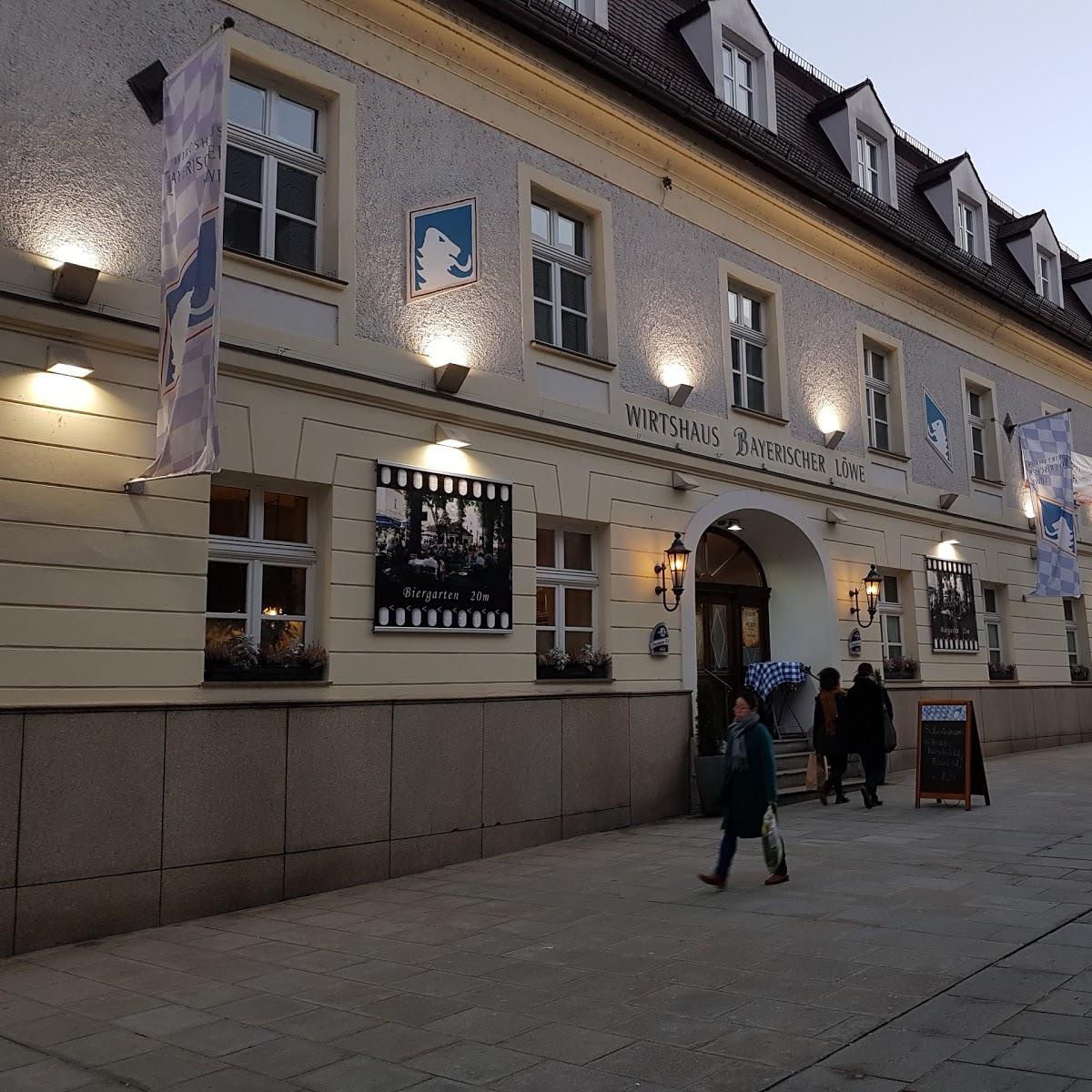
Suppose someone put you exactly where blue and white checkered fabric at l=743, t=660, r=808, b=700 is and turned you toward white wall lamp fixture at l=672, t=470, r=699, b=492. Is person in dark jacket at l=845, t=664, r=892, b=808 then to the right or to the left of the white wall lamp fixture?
left

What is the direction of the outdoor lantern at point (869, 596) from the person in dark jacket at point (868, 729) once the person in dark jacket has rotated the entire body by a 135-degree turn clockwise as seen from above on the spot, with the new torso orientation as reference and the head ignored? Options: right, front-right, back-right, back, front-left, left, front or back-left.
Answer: back

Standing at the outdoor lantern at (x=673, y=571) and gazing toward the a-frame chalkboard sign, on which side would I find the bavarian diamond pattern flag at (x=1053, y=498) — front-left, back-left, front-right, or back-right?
front-left

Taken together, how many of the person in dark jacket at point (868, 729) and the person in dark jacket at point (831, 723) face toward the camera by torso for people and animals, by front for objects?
0

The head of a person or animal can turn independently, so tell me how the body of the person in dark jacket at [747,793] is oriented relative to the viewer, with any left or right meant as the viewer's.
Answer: facing the viewer and to the left of the viewer

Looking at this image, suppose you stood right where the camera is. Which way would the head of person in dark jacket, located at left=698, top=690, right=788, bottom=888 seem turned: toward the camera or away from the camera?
toward the camera

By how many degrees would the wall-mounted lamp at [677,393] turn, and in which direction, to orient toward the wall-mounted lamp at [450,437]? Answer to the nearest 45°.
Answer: approximately 90° to its right

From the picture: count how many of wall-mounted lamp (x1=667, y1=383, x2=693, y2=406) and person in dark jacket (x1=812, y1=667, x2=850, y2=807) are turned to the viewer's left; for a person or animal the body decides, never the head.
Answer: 0

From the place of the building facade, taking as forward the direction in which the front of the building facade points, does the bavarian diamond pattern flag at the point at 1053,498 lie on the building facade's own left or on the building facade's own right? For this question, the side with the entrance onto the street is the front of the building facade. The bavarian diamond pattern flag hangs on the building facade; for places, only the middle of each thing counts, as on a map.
on the building facade's own left

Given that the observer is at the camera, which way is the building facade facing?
facing the viewer and to the right of the viewer

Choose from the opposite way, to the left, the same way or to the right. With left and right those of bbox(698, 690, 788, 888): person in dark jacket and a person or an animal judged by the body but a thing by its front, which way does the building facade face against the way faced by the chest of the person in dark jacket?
to the left

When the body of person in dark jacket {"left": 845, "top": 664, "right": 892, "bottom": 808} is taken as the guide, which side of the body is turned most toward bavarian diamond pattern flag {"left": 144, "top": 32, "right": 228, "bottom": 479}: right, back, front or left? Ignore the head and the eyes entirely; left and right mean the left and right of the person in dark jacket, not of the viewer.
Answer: back

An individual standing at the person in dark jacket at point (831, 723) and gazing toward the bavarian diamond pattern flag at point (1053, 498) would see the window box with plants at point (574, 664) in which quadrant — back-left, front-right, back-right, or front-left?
back-left
